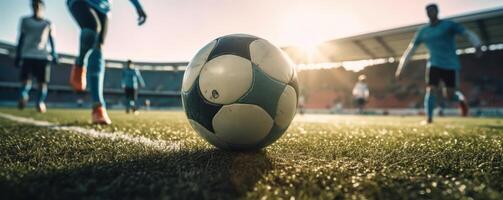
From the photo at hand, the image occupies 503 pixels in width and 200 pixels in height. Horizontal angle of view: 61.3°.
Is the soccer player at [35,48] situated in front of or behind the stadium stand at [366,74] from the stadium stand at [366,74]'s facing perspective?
in front

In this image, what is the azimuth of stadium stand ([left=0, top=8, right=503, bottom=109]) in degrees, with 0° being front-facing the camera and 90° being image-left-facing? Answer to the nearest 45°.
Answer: approximately 0°

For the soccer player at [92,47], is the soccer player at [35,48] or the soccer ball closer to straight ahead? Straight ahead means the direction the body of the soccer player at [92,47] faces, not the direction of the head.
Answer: the soccer ball

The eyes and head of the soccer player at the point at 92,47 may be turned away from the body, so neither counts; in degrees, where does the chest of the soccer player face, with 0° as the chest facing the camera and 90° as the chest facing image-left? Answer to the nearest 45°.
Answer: approximately 315°

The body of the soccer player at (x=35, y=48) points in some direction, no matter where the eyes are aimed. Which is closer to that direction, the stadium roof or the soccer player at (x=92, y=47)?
the soccer player

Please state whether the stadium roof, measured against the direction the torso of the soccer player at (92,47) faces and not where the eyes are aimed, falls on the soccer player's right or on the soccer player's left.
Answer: on the soccer player's left

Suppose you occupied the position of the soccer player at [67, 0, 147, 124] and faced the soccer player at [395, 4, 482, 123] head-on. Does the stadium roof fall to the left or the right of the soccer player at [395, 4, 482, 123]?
left

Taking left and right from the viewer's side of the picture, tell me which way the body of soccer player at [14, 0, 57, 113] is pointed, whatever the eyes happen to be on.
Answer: facing the viewer

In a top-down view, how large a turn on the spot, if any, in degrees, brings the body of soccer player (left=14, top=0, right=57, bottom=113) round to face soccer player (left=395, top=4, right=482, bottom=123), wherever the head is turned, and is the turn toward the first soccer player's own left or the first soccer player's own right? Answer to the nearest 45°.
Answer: approximately 45° to the first soccer player's own left

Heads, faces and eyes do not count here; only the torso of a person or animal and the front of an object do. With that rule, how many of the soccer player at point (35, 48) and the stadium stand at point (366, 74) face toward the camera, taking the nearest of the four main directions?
2
